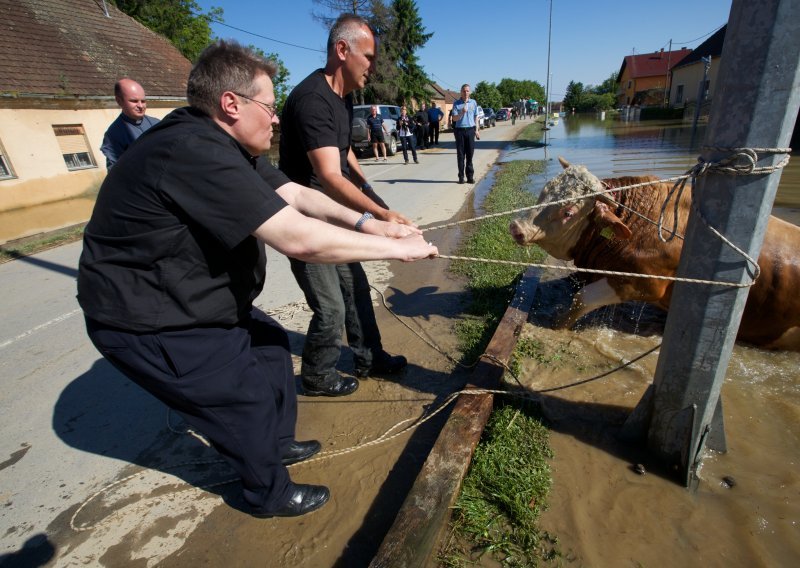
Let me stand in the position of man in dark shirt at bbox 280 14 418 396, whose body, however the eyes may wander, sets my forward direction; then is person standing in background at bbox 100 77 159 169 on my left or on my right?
on my left

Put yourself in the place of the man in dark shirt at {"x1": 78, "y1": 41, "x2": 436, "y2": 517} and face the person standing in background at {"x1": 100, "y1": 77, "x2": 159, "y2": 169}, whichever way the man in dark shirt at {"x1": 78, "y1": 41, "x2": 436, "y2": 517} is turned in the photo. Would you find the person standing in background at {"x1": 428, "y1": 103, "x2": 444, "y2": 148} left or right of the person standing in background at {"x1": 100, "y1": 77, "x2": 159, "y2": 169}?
right

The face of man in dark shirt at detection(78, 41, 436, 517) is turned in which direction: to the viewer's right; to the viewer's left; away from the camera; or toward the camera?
to the viewer's right

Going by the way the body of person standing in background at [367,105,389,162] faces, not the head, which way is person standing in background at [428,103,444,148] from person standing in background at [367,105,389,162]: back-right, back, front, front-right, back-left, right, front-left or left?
back-left

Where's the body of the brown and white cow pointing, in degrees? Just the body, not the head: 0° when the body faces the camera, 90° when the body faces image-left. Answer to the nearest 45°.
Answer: approximately 90°

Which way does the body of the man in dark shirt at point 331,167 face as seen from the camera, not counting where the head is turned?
to the viewer's right

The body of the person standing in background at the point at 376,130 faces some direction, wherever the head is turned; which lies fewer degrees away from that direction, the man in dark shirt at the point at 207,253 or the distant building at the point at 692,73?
the man in dark shirt

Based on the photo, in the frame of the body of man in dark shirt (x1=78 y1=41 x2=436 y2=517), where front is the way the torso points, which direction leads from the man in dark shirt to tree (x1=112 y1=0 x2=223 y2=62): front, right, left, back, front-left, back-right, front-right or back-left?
left

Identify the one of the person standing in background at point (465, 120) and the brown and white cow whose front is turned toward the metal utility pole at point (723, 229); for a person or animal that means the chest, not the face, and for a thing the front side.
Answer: the person standing in background

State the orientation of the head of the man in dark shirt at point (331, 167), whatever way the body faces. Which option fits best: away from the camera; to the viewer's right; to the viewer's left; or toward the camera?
to the viewer's right

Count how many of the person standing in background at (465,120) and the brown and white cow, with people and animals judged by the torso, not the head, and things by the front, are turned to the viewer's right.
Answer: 0

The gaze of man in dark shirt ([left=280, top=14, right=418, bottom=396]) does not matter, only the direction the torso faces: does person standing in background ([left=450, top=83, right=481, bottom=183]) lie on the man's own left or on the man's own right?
on the man's own left

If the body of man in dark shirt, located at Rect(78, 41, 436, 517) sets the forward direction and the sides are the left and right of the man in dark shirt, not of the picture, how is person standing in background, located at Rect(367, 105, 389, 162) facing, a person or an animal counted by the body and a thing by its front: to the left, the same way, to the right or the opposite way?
to the right
